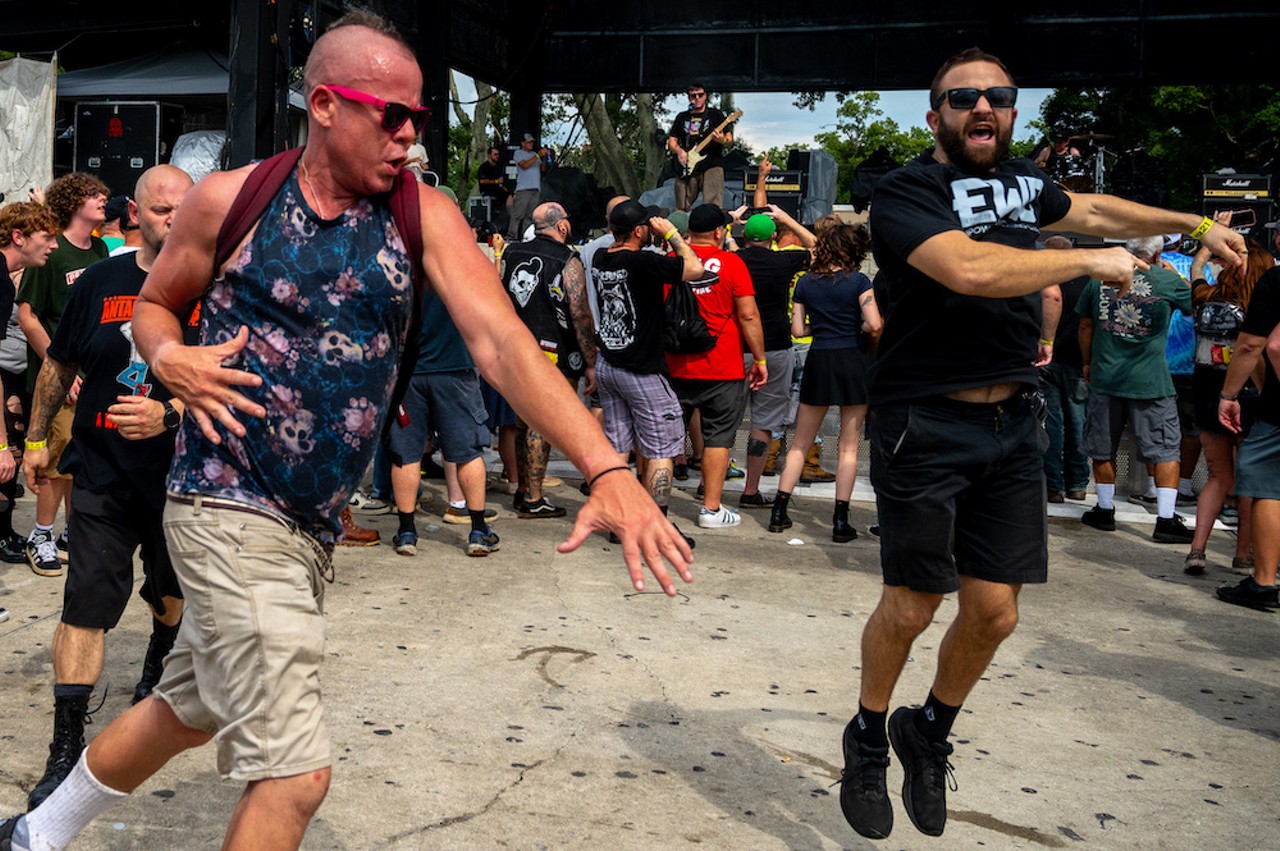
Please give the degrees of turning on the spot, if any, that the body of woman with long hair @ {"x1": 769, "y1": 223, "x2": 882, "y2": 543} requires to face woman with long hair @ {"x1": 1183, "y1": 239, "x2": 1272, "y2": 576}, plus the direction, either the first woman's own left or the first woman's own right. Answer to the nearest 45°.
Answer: approximately 90° to the first woman's own right

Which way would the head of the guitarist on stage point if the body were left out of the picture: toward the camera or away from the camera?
toward the camera

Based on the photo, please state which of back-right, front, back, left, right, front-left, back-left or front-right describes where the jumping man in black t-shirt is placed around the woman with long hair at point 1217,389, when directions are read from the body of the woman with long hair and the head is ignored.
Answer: back

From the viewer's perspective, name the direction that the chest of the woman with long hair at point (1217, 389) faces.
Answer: away from the camera

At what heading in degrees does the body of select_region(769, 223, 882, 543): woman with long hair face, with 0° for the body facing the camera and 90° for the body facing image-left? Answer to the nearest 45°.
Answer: approximately 180°

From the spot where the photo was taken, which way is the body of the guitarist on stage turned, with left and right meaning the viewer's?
facing the viewer

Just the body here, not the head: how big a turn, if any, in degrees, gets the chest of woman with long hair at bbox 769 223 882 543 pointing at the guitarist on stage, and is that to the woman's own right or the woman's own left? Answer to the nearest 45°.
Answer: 0° — they already face them

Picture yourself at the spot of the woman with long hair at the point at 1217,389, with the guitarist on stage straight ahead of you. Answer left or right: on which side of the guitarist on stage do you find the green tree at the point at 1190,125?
right

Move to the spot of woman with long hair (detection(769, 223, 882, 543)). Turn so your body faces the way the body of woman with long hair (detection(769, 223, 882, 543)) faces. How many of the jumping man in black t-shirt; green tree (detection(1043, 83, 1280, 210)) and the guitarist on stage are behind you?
1

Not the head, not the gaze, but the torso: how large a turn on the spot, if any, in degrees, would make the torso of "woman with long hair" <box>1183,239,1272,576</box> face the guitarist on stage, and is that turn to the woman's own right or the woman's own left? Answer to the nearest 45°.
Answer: approximately 45° to the woman's own left

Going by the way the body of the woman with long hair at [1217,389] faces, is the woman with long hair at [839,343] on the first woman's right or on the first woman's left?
on the first woman's left

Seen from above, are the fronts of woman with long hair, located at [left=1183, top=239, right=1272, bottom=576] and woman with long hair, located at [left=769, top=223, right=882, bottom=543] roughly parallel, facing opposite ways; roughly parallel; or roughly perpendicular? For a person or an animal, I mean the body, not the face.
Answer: roughly parallel

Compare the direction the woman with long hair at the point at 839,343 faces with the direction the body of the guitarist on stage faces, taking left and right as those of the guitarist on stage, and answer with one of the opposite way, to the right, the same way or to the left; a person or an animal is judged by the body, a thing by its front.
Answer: the opposite way

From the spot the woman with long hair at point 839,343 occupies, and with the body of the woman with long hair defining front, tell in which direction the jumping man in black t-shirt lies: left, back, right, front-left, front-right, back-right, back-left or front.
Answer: back

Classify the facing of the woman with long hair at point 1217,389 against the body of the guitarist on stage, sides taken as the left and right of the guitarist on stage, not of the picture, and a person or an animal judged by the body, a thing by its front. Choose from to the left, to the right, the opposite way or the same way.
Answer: the opposite way

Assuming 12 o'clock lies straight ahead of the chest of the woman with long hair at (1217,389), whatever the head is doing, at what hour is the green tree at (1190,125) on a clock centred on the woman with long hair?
The green tree is roughly at 12 o'clock from the woman with long hair.

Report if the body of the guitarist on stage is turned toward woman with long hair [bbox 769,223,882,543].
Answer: yes

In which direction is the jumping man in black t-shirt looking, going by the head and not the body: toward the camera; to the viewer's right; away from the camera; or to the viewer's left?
toward the camera

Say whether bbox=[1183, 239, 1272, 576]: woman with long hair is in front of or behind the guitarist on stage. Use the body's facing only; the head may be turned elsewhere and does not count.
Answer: in front

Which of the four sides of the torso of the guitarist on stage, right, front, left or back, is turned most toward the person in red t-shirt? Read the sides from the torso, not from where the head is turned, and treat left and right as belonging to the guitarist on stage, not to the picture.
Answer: front

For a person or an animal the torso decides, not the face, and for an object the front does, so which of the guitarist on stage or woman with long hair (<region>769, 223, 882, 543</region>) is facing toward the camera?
the guitarist on stage
